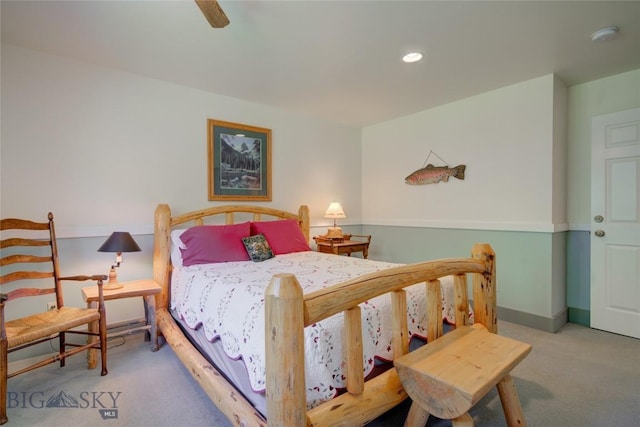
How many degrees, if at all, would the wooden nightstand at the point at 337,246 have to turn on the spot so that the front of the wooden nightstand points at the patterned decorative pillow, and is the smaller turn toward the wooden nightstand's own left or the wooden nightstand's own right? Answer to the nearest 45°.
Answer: approximately 90° to the wooden nightstand's own right

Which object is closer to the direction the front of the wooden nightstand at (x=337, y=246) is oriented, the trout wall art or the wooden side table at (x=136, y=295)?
the trout wall art

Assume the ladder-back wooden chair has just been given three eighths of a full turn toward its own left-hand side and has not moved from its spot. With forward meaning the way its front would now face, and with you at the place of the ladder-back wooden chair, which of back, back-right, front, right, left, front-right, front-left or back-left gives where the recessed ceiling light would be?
back-right

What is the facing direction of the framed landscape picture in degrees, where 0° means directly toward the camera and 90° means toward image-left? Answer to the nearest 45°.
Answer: approximately 315°

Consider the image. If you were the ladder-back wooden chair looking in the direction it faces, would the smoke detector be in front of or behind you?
in front

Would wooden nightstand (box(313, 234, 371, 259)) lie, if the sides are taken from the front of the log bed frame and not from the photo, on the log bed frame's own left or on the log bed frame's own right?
on the log bed frame's own left

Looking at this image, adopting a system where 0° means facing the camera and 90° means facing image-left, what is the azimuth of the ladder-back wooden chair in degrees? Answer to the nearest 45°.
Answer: approximately 315°

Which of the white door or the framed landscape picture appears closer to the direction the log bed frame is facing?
the white door

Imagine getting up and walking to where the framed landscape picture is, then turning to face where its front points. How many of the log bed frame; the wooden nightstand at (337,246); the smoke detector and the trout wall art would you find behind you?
0

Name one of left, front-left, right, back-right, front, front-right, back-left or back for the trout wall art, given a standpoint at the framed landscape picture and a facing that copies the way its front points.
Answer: front-left

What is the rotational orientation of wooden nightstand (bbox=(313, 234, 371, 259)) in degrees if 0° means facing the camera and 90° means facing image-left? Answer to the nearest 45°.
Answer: approximately 315°

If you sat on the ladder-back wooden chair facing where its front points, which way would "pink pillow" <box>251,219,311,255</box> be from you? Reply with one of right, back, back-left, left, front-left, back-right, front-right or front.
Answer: front-left

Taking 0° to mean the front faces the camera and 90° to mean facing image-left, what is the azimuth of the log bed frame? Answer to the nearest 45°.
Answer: approximately 315°

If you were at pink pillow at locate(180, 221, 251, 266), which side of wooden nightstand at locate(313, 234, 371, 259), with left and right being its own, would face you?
right

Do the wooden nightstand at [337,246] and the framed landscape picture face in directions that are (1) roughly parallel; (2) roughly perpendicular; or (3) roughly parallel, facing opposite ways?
roughly parallel

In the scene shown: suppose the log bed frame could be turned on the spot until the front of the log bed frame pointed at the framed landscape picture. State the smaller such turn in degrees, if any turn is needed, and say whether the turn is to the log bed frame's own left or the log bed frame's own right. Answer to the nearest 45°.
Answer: approximately 180°

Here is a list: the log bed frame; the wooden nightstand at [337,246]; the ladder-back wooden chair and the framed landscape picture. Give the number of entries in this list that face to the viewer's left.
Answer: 0

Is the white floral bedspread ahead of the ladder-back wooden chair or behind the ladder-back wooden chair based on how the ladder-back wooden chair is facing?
ahead
